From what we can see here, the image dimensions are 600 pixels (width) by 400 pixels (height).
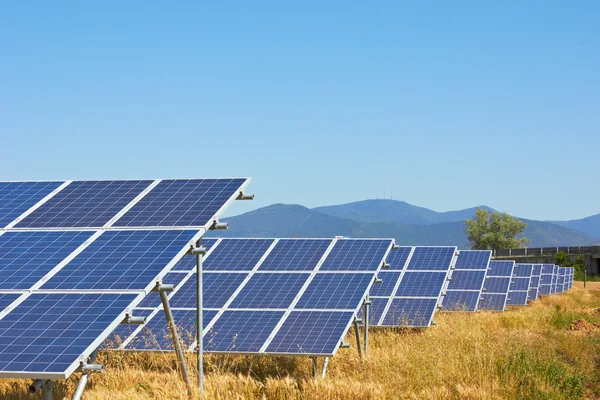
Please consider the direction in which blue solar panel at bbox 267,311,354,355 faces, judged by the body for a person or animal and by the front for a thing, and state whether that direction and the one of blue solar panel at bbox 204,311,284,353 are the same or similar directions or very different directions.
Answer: same or similar directions

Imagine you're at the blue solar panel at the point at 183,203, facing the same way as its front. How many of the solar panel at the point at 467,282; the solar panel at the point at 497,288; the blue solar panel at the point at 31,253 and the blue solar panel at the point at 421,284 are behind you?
3

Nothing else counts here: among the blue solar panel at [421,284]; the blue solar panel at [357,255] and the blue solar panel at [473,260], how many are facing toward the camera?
3

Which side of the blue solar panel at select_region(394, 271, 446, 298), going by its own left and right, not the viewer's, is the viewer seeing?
front
